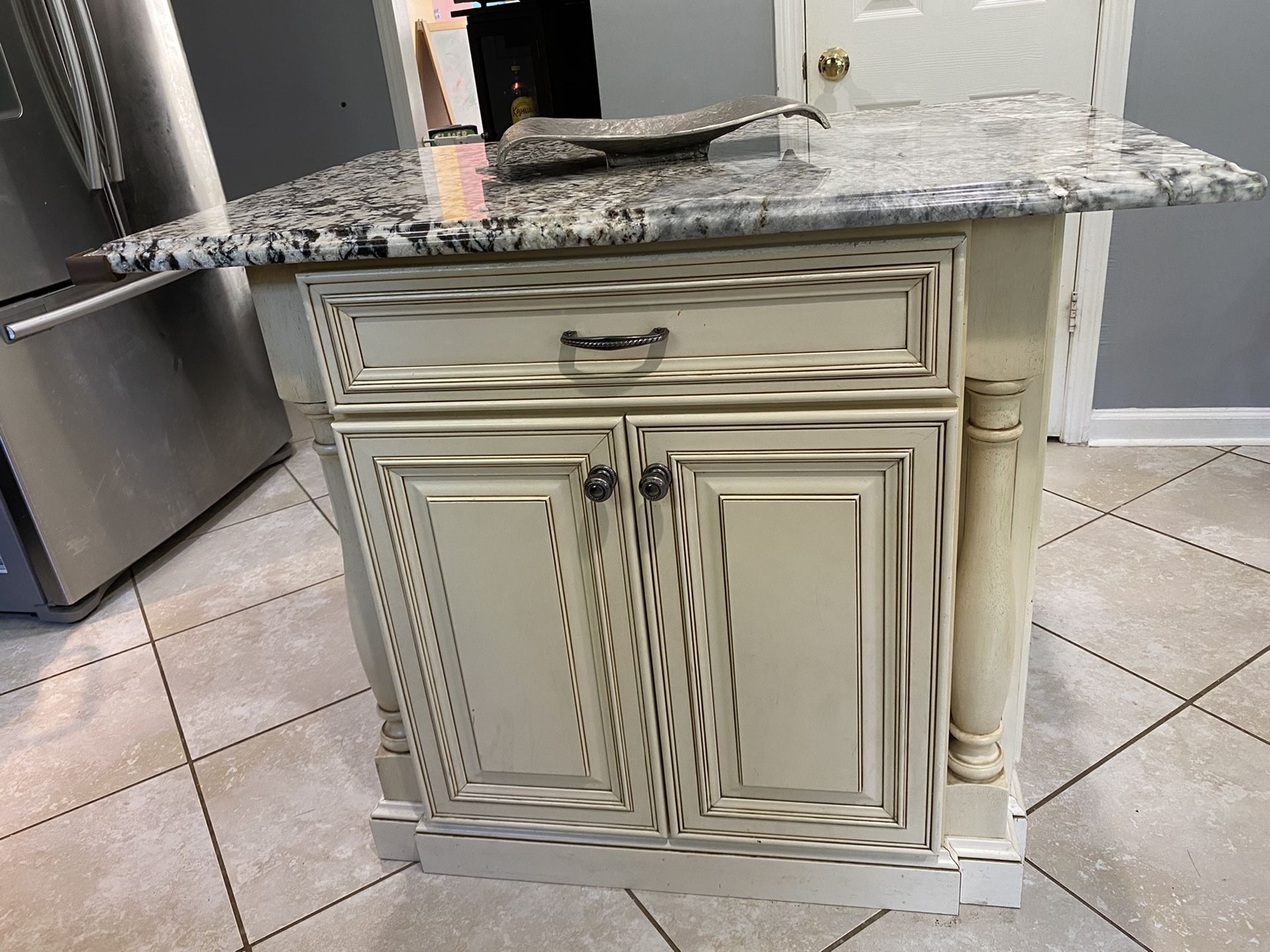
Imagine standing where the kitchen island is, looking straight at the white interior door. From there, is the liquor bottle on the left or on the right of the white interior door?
left

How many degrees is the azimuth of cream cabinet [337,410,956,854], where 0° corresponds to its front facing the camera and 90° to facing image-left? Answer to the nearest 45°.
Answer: approximately 0°

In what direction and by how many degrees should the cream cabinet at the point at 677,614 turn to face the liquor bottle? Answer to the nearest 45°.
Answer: approximately 180°

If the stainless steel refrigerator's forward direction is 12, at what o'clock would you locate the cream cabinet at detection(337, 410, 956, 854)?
The cream cabinet is roughly at 1 o'clock from the stainless steel refrigerator.

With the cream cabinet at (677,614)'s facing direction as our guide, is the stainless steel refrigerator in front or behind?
behind

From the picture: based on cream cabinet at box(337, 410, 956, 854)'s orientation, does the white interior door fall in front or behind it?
behind

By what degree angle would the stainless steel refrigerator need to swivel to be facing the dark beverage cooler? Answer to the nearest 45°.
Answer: approximately 45° to its left

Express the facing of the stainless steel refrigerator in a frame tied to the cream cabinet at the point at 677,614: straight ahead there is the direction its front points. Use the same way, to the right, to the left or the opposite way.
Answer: to the left

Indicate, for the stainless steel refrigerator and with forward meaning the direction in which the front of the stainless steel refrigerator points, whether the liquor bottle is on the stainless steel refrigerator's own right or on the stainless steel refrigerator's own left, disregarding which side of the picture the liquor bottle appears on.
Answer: on the stainless steel refrigerator's own left

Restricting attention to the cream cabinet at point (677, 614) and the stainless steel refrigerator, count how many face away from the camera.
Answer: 0

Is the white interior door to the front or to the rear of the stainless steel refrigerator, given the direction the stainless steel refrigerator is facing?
to the front

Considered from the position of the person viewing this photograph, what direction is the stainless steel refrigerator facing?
facing the viewer and to the right of the viewer
